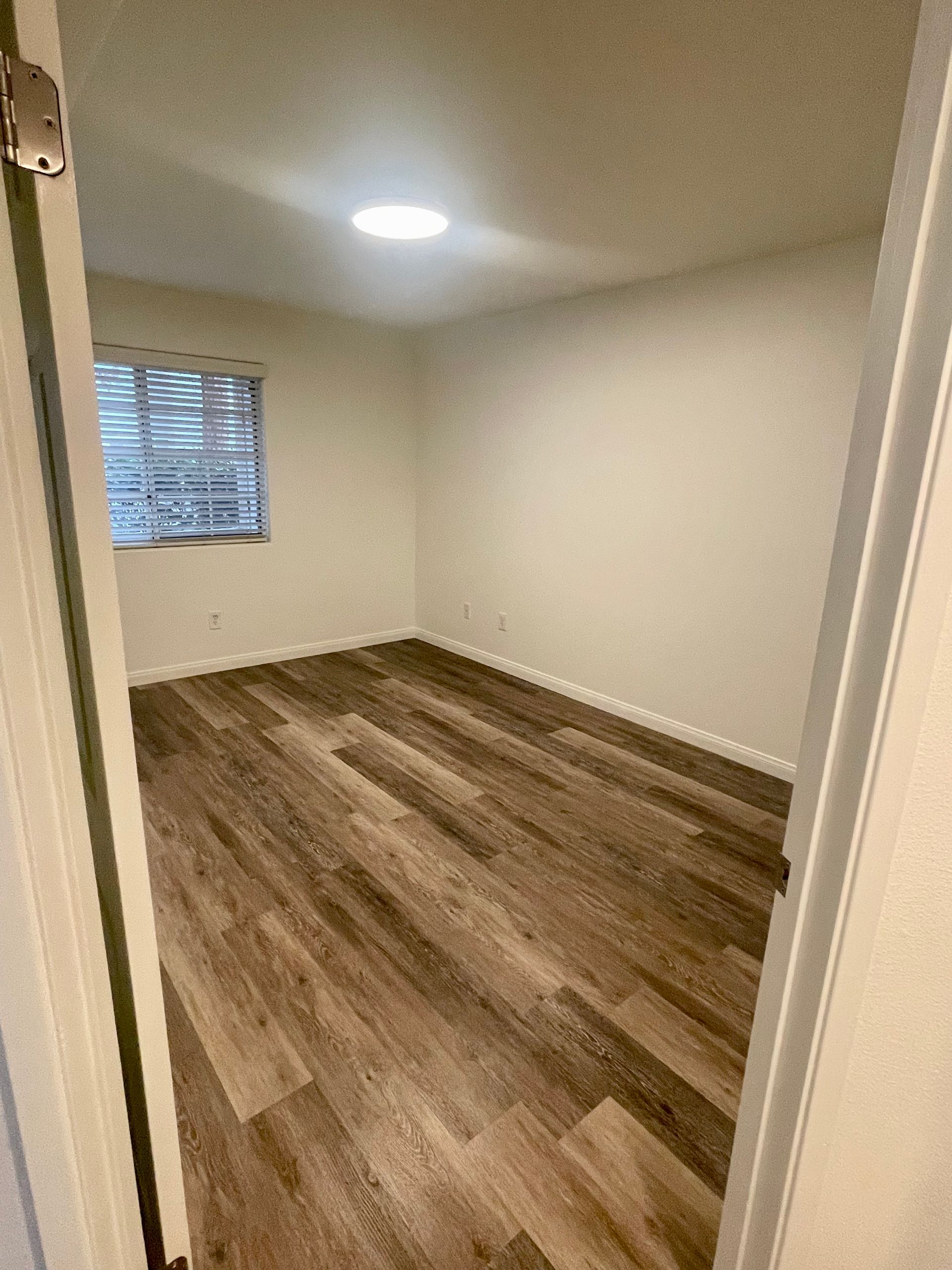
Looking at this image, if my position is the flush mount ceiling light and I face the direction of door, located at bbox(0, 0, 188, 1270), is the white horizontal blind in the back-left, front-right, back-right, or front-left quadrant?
back-right

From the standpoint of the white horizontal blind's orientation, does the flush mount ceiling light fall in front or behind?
in front

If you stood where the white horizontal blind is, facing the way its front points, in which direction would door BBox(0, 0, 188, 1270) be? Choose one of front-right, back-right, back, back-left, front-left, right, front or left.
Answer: front-right

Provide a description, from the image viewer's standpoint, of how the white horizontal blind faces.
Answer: facing the viewer and to the right of the viewer

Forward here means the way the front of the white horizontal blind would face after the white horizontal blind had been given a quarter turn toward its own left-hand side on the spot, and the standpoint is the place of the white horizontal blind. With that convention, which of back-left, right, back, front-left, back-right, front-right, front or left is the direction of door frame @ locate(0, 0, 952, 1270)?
back-right
